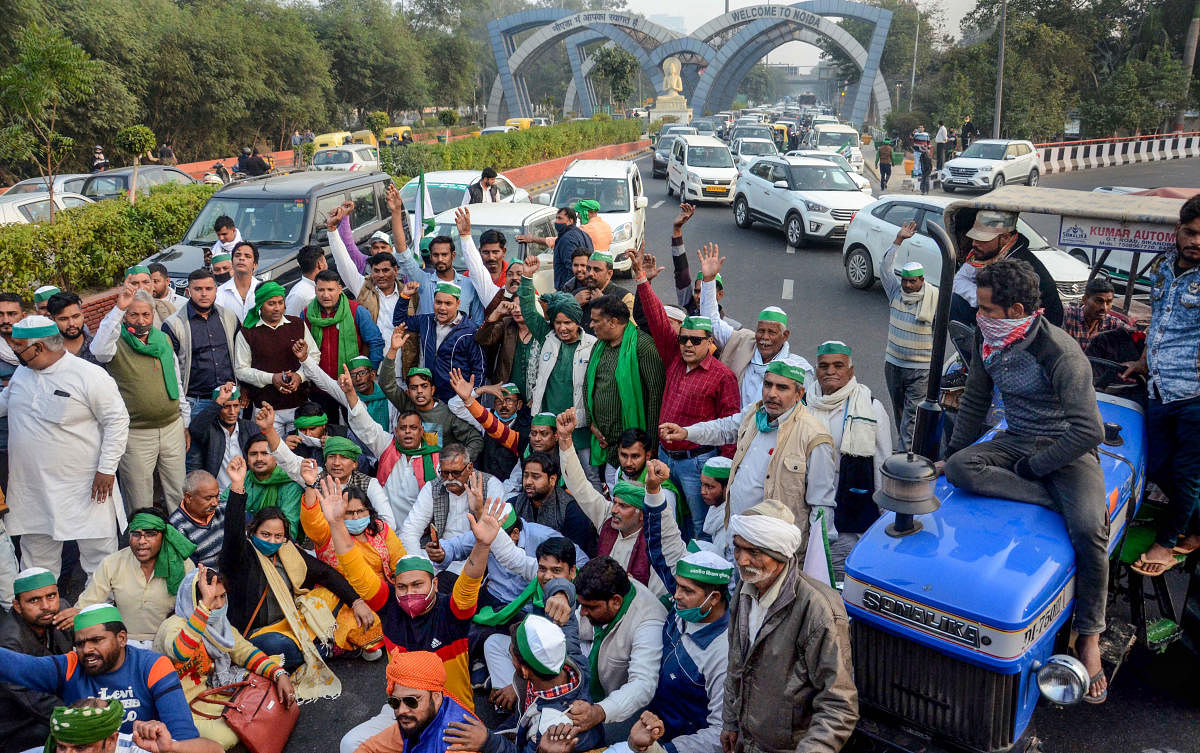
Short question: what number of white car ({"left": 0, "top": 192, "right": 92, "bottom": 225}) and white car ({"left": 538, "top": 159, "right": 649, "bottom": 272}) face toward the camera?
1

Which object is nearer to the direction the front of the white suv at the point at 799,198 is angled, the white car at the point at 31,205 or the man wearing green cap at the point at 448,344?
the man wearing green cap

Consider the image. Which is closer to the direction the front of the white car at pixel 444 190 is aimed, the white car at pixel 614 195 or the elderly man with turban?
the elderly man with turban

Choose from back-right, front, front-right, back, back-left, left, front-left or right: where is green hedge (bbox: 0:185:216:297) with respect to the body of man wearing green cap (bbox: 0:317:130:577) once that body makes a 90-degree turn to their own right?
front-right

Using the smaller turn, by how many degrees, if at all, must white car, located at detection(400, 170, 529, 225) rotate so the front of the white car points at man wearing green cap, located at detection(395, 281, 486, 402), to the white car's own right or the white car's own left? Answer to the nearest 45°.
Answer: approximately 45° to the white car's own left

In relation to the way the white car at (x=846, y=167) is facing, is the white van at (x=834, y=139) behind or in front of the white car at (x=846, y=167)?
behind

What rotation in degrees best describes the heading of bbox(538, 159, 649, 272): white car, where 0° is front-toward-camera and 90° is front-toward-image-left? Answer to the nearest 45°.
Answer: approximately 0°

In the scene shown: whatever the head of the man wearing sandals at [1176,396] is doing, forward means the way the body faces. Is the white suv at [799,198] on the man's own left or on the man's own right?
on the man's own right
